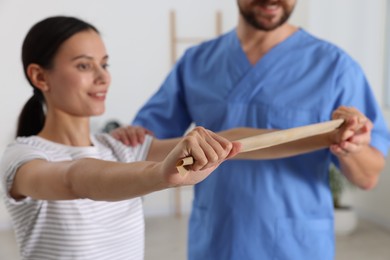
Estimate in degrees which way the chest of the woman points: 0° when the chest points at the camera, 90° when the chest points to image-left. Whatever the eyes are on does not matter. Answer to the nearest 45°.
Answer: approximately 315°

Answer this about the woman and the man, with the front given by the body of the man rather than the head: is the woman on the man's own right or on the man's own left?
on the man's own right

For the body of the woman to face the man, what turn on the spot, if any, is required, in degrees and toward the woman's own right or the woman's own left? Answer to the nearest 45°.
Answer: approximately 45° to the woman's own left

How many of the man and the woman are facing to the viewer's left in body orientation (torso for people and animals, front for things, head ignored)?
0
